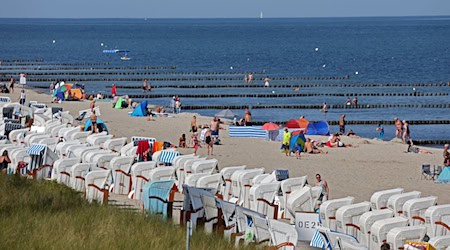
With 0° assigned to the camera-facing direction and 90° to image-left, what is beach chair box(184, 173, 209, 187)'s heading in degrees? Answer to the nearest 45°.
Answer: approximately 225°

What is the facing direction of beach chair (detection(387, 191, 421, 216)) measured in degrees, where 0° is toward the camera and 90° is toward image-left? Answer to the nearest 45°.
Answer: approximately 225°

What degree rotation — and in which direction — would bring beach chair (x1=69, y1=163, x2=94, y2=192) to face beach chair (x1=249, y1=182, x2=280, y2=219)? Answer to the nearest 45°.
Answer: approximately 90° to its right

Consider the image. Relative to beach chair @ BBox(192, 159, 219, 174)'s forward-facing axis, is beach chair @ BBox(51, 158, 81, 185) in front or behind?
behind

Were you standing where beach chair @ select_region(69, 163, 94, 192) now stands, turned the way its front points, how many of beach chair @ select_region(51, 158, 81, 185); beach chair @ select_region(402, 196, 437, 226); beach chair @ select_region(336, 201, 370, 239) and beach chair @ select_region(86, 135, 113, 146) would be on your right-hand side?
2

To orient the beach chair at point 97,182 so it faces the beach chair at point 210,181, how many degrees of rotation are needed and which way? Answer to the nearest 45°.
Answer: approximately 45° to its right

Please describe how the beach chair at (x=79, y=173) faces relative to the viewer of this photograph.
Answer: facing away from the viewer and to the right of the viewer

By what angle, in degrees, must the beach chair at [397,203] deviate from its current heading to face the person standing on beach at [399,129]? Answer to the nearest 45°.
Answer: approximately 45° to its left

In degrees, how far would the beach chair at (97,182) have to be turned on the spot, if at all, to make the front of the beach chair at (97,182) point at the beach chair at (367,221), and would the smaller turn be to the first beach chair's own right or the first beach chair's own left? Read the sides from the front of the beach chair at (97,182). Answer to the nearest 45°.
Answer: approximately 90° to the first beach chair's own right

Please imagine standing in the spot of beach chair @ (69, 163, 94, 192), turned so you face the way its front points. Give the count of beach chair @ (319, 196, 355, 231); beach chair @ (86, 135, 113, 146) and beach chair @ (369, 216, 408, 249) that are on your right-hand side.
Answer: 2
